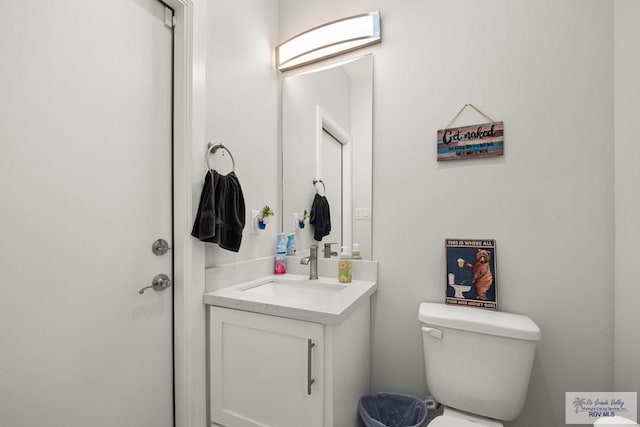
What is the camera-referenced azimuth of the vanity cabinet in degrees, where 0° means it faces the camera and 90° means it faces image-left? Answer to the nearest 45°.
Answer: approximately 45°

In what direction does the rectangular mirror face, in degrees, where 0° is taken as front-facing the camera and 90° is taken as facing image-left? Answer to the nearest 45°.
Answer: approximately 45°

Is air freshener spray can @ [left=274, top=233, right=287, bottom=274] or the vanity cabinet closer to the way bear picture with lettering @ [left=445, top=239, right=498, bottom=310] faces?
the vanity cabinet
